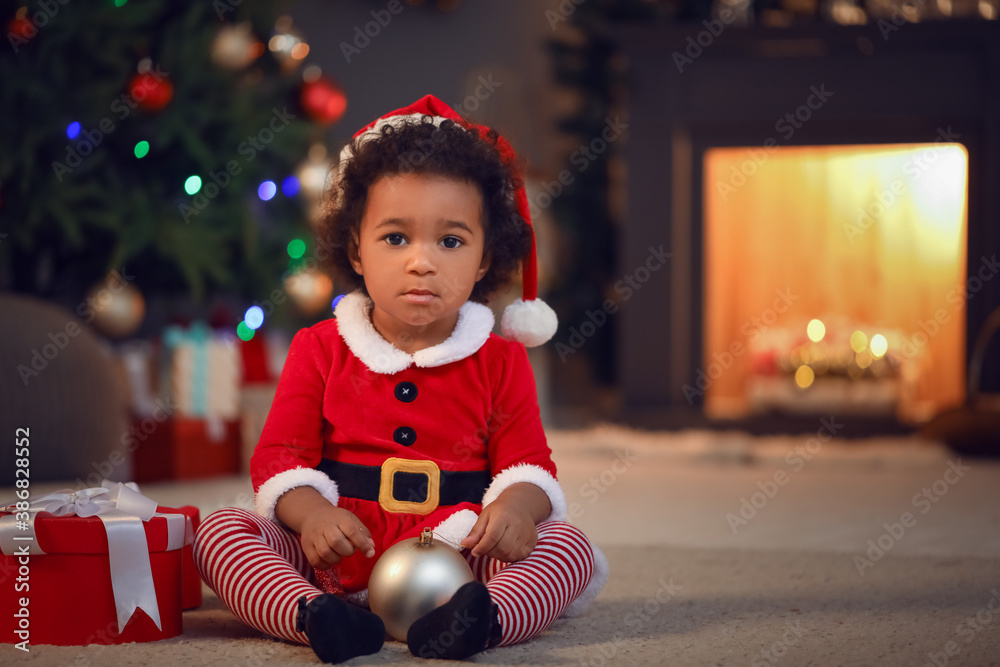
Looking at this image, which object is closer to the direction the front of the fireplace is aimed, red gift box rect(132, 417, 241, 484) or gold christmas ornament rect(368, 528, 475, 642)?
the gold christmas ornament

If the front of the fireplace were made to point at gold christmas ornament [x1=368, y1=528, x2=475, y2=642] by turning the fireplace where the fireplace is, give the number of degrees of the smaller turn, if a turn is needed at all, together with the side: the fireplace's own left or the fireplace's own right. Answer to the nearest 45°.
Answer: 0° — it already faces it

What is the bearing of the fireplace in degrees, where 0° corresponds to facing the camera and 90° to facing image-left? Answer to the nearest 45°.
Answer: approximately 0°

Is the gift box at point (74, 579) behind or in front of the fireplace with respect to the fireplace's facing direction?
in front

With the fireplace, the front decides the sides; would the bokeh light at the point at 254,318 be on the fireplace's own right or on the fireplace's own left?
on the fireplace's own right

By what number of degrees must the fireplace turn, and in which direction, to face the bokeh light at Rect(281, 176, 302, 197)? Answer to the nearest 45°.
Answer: approximately 45° to its right

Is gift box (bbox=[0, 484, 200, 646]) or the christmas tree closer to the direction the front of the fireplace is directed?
the gift box

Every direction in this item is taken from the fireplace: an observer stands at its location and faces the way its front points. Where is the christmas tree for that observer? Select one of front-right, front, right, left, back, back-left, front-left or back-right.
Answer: front-right

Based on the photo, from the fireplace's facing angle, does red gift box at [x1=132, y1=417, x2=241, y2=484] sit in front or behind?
in front

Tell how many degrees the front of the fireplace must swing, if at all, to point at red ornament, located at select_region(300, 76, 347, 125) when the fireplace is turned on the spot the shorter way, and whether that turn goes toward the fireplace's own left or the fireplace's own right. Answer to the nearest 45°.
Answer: approximately 45° to the fireplace's own right
